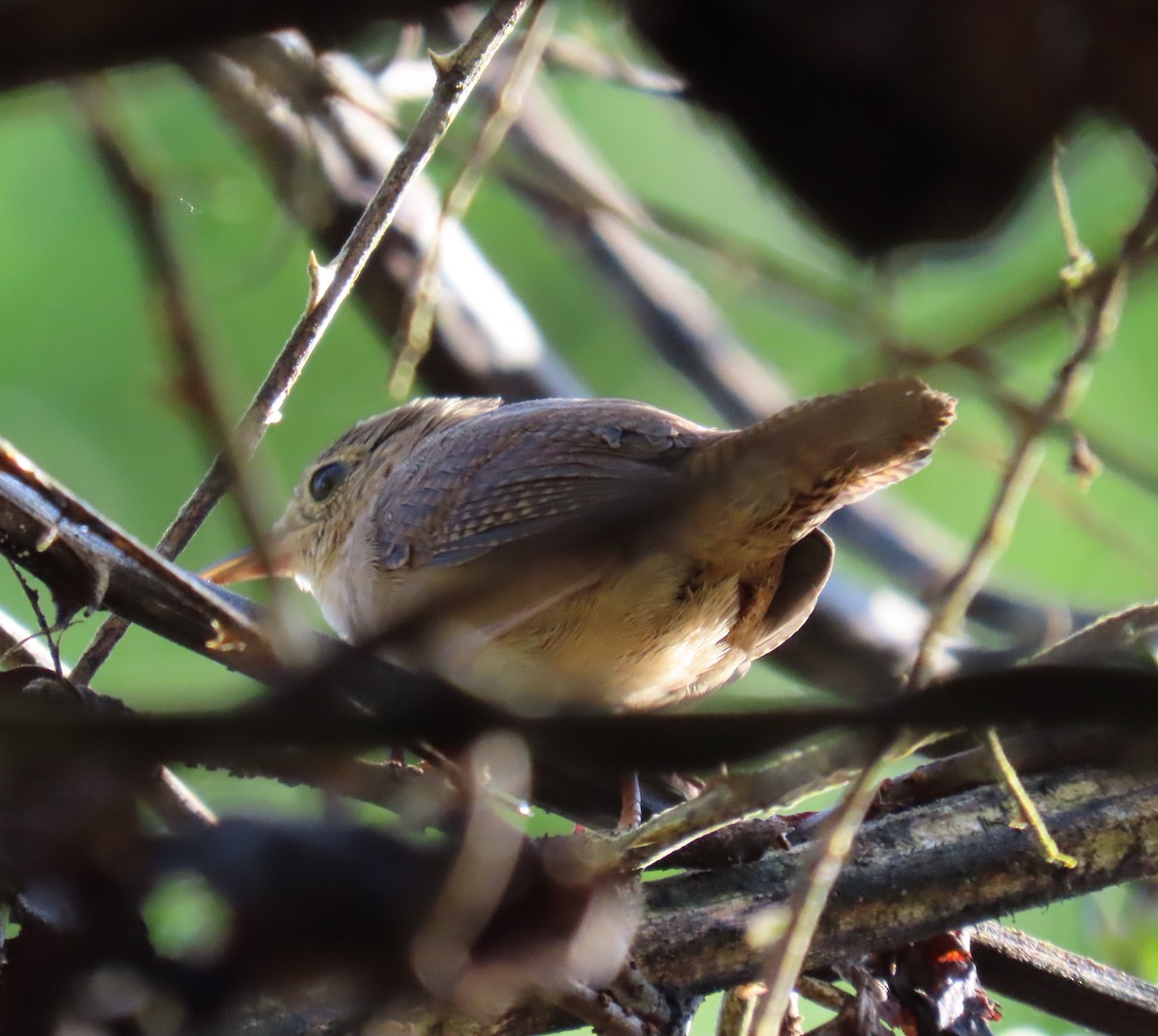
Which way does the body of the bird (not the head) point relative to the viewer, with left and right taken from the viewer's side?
facing to the left of the viewer

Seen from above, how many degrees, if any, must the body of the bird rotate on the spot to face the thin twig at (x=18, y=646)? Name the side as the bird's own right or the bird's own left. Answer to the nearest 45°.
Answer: approximately 45° to the bird's own left
